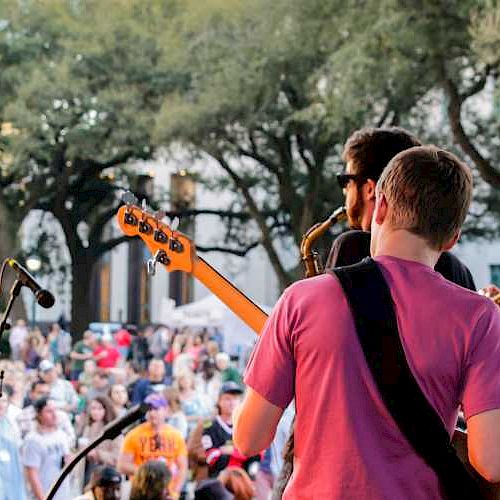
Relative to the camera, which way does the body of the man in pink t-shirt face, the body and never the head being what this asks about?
away from the camera

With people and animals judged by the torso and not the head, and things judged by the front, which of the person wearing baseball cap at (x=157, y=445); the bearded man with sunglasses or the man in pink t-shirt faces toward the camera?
the person wearing baseball cap

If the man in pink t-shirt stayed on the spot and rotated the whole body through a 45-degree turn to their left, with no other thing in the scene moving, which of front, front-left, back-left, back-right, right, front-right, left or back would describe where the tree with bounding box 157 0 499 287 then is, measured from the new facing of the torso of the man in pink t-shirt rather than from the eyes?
front-right

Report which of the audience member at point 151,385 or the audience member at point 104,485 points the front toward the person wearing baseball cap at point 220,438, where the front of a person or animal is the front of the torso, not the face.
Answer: the audience member at point 151,385

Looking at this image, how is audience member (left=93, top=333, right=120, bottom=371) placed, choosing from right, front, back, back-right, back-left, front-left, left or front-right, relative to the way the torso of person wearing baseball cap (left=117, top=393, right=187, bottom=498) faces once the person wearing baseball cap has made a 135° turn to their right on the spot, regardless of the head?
front-right

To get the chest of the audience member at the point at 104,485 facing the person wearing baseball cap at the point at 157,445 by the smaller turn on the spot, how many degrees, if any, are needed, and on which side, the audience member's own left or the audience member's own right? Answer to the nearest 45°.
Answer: approximately 135° to the audience member's own left

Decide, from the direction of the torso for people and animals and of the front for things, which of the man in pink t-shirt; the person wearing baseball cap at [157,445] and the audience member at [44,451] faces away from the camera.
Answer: the man in pink t-shirt

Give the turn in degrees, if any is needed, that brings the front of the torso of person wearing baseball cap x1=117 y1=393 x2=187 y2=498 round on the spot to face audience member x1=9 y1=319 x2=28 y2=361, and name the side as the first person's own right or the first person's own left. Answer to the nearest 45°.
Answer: approximately 180°

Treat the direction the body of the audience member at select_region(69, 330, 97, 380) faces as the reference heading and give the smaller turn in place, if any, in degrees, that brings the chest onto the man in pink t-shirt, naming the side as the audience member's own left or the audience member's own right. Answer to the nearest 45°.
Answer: approximately 45° to the audience member's own right

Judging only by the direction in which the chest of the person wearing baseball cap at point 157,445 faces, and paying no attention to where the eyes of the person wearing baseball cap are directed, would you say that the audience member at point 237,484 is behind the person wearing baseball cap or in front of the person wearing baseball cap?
in front

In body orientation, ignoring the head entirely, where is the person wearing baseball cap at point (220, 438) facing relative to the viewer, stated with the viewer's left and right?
facing the viewer and to the right of the viewer

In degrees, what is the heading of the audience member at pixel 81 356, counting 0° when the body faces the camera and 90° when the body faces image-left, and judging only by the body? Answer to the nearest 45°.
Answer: approximately 315°

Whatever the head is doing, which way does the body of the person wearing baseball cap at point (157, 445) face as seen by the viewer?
toward the camera

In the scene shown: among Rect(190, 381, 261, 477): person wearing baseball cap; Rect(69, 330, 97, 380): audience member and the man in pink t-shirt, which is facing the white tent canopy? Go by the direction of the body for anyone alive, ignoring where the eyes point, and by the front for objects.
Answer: the man in pink t-shirt

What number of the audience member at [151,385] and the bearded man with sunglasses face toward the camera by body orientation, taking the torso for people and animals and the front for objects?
1

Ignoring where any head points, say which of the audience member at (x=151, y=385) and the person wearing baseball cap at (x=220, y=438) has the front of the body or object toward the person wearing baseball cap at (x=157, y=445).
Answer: the audience member

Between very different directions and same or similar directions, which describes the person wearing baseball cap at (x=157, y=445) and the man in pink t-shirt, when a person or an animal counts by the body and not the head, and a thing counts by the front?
very different directions
